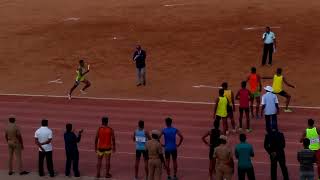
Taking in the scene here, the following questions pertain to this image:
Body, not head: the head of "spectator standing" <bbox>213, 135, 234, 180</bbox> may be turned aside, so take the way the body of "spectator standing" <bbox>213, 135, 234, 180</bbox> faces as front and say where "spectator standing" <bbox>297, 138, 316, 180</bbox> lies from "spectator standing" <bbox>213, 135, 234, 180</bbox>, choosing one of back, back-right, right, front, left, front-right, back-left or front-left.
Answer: right

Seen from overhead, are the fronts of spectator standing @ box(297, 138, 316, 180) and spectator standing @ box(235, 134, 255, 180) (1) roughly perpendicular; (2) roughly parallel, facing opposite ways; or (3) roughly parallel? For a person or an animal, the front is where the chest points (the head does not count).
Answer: roughly parallel

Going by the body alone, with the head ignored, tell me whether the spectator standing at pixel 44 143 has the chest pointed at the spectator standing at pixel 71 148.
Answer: no

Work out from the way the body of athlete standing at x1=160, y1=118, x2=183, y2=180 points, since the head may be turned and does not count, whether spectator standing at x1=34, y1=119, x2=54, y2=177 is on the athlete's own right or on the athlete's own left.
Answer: on the athlete's own left

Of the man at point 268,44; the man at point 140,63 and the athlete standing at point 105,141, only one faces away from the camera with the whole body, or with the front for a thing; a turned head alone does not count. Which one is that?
the athlete standing

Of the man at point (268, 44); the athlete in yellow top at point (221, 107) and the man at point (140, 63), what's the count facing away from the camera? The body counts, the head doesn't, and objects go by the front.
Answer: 1

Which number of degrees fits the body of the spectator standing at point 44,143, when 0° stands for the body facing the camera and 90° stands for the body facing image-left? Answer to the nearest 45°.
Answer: approximately 180°

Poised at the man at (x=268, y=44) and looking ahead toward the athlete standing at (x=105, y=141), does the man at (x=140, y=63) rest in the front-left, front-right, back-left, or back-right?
front-right

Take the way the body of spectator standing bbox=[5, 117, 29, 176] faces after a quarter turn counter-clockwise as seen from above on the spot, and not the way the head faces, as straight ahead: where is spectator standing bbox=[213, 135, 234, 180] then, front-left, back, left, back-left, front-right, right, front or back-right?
back

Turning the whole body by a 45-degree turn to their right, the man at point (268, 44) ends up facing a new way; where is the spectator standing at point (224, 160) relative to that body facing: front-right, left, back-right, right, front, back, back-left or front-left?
front-left

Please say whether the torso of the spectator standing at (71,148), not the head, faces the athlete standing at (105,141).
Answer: no

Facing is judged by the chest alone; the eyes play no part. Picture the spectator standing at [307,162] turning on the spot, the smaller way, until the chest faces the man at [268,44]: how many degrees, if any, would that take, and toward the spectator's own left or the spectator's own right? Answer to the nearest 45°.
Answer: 0° — they already face them

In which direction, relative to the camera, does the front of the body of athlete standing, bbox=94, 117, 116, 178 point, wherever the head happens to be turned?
away from the camera

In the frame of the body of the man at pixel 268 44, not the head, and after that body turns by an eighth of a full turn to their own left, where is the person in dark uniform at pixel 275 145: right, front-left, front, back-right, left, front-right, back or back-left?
front-right
